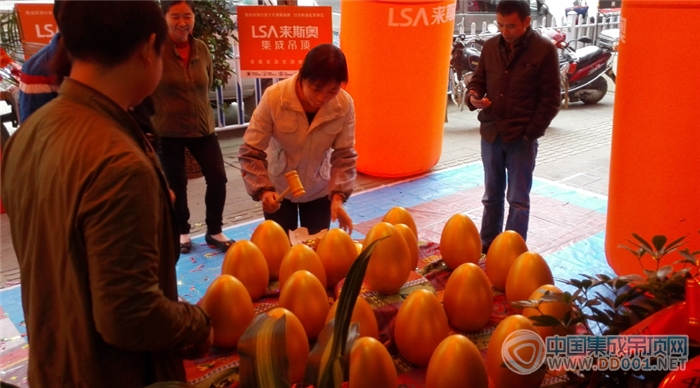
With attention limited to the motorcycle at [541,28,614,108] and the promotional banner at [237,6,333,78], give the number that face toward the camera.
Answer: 1

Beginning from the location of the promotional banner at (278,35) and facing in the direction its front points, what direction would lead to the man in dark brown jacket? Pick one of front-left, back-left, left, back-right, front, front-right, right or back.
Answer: front-left

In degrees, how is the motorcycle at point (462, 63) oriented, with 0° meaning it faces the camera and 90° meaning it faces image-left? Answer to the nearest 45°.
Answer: approximately 45°

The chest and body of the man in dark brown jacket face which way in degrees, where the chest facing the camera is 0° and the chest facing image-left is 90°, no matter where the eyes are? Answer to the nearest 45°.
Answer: approximately 45°

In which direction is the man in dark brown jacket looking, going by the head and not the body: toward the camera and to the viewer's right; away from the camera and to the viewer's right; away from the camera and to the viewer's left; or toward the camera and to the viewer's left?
toward the camera and to the viewer's left

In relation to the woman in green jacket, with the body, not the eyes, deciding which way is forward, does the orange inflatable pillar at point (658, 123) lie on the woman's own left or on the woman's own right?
on the woman's own left

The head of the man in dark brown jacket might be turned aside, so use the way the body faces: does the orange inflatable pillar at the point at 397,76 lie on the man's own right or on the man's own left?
on the man's own right

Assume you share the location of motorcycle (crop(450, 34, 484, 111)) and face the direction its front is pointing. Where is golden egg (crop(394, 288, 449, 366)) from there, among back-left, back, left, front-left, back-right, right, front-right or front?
front-left

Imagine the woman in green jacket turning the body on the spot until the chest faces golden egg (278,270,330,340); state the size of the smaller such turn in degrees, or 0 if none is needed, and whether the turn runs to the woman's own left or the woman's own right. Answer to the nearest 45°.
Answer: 0° — they already face it

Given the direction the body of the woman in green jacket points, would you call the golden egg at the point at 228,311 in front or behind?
in front

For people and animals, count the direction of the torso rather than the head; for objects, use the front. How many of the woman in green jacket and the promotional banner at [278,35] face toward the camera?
2

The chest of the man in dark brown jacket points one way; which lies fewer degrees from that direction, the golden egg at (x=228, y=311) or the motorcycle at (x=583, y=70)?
the golden egg
